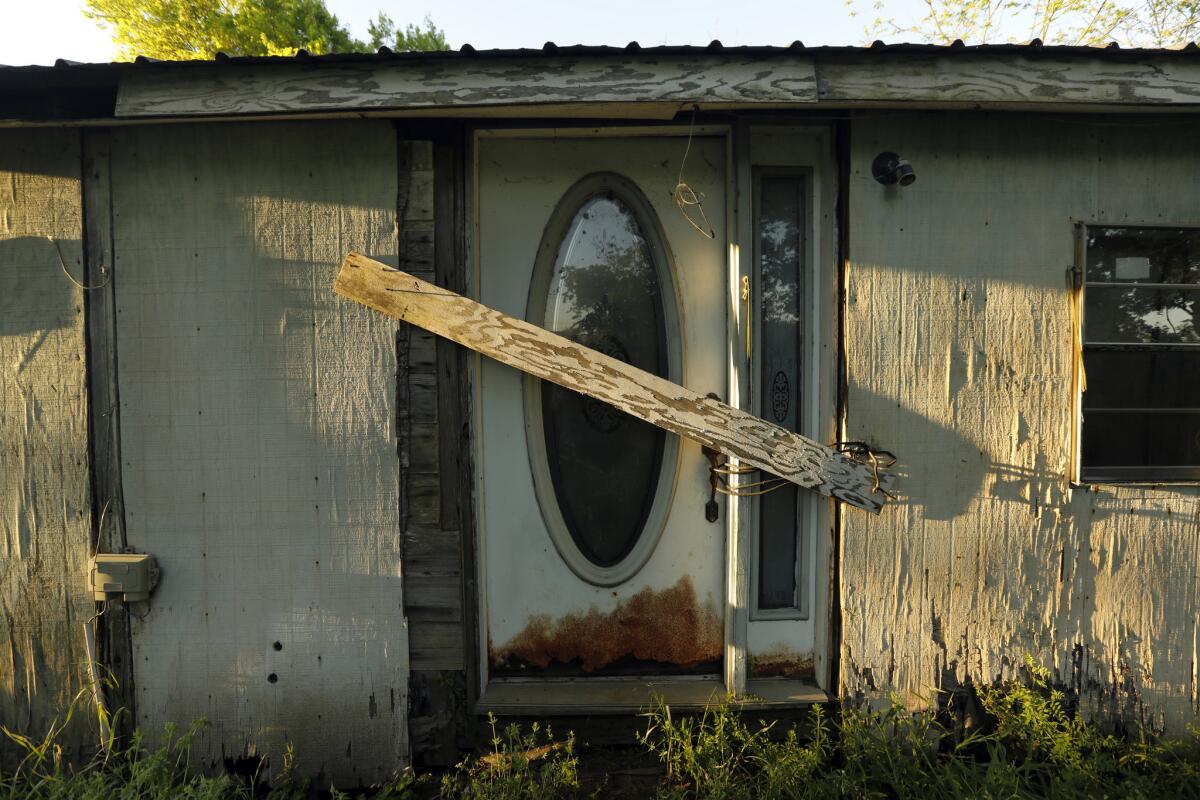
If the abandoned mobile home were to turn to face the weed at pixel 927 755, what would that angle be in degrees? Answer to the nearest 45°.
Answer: approximately 90° to its left

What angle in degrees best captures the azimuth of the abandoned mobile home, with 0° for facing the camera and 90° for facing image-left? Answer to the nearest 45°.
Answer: approximately 0°
